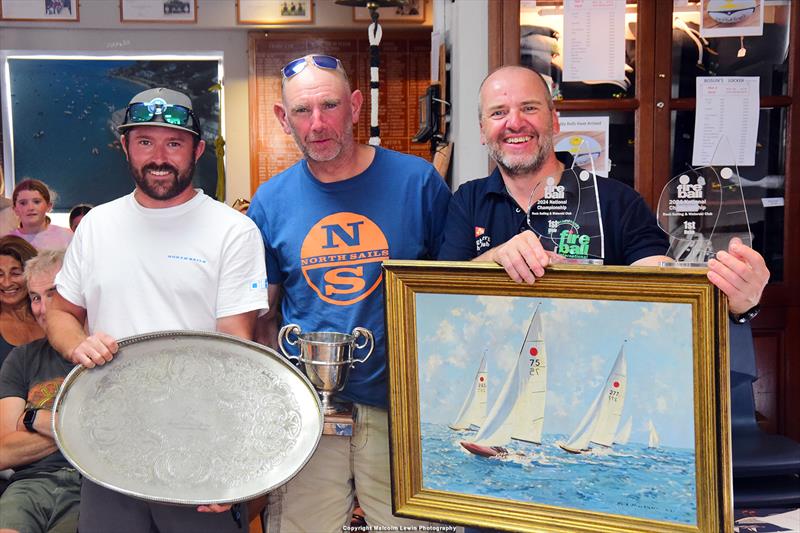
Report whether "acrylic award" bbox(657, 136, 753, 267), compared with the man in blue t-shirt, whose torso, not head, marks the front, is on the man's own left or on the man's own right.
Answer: on the man's own left

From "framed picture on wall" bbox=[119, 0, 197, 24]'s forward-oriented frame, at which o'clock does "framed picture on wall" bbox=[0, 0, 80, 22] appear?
"framed picture on wall" bbox=[0, 0, 80, 22] is roughly at 3 o'clock from "framed picture on wall" bbox=[119, 0, 197, 24].

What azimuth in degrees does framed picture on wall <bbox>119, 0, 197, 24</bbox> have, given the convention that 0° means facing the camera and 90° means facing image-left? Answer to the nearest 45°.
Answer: approximately 0°

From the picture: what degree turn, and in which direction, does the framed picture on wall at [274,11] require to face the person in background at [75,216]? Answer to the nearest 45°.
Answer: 0° — it already faces them

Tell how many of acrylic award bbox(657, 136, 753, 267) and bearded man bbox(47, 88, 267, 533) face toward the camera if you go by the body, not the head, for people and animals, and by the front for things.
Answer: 2
